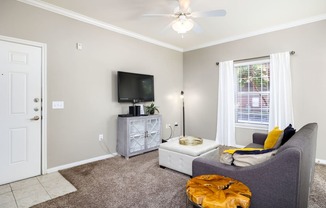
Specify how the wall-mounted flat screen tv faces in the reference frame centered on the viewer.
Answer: facing the viewer and to the right of the viewer

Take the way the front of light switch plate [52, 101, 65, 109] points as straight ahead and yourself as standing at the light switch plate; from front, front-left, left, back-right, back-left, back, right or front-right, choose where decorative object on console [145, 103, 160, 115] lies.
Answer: left

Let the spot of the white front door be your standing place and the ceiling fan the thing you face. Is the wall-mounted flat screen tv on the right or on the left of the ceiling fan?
left

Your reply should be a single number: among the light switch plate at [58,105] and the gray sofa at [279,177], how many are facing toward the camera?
1

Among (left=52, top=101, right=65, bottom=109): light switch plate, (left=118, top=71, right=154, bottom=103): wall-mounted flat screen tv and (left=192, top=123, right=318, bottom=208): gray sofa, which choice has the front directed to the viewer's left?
the gray sofa

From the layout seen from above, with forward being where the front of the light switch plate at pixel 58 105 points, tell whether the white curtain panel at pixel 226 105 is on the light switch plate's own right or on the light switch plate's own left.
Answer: on the light switch plate's own left

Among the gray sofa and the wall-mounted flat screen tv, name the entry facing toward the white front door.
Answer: the gray sofa

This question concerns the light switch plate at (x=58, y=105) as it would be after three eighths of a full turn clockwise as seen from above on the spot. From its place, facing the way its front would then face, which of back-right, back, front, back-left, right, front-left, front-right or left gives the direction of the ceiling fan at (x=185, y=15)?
back

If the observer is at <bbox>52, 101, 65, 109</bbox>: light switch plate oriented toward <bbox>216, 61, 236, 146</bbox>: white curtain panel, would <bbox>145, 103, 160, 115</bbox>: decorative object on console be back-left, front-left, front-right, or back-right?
front-left

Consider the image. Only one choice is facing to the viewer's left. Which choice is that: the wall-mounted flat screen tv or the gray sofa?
the gray sofa

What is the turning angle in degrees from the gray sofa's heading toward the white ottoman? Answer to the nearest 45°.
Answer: approximately 45° to its right

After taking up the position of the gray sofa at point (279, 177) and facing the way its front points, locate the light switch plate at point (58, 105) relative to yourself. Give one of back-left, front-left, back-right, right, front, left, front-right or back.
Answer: front

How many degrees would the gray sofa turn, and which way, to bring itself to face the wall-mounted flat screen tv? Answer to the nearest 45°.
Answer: approximately 45° to its right

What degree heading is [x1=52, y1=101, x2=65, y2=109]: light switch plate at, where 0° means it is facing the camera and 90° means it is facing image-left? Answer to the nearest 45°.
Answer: approximately 0°

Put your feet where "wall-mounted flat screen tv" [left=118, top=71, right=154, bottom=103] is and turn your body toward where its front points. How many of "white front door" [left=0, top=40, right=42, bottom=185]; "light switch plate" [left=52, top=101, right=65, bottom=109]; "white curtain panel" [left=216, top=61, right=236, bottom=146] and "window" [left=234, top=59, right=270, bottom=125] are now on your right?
2

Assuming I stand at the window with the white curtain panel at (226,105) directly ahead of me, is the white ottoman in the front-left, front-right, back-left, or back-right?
front-left

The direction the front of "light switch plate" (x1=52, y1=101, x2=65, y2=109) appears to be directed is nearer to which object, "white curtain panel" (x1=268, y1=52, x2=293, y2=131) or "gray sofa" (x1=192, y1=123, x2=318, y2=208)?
the gray sofa

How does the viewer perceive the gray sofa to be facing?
facing to the left of the viewer
